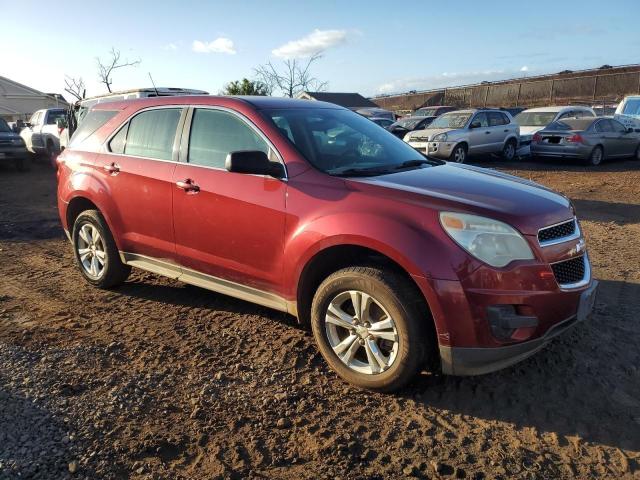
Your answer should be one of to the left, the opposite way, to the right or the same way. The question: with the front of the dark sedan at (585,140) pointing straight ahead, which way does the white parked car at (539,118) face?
the opposite way

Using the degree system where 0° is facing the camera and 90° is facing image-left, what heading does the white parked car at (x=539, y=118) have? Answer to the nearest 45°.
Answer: approximately 45°

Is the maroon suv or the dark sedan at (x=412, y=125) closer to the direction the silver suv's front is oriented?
the maroon suv

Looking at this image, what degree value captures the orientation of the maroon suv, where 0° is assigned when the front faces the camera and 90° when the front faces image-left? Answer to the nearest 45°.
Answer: approximately 315°

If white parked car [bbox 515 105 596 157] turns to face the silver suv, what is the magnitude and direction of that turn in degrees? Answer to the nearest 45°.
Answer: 0° — it already faces it

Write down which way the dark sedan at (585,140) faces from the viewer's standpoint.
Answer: facing away from the viewer and to the right of the viewer

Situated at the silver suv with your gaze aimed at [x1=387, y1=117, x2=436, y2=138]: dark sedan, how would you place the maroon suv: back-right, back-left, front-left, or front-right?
back-left

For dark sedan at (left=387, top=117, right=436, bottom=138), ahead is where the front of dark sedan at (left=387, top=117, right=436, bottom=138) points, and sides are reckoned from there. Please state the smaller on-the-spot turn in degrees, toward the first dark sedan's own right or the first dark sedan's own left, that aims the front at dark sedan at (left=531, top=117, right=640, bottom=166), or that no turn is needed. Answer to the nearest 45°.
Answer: approximately 90° to the first dark sedan's own left

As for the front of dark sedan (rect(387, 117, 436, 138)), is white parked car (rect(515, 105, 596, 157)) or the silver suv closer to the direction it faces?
the silver suv

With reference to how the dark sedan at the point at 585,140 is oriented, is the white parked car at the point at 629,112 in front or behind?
in front

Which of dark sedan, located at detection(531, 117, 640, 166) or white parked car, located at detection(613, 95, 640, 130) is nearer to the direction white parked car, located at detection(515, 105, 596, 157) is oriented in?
the dark sedan

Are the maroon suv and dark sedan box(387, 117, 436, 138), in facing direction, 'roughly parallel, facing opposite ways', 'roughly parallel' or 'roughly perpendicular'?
roughly perpendicular
